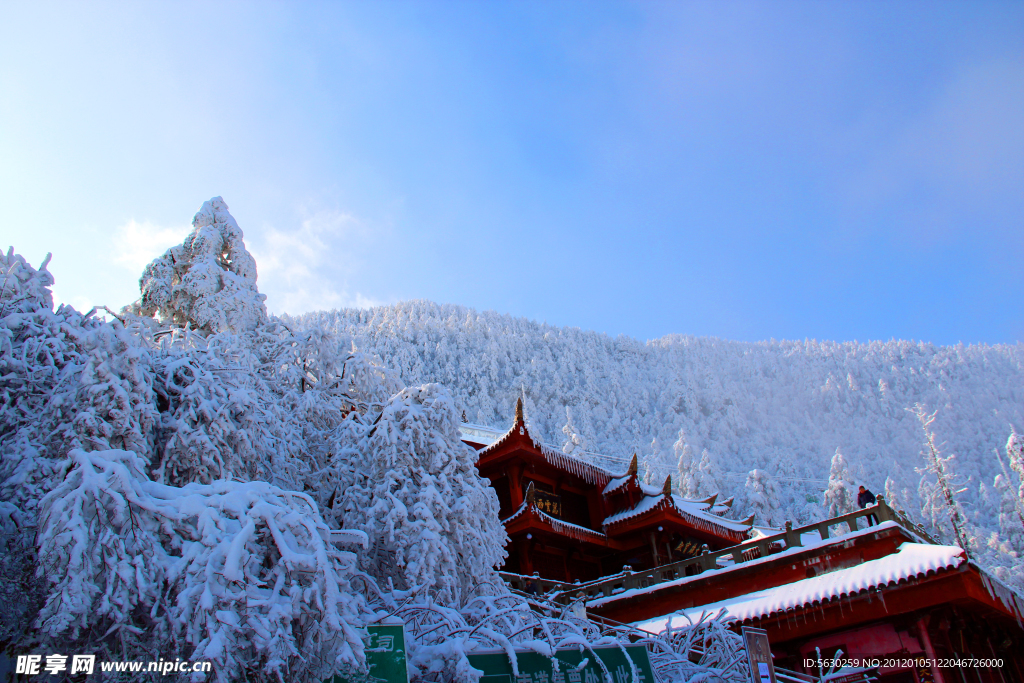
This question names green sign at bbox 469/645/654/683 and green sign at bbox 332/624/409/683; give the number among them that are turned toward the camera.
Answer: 2

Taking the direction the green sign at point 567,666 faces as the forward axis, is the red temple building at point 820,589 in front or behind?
behind

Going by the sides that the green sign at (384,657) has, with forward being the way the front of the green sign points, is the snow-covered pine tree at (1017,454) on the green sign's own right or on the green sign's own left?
on the green sign's own left

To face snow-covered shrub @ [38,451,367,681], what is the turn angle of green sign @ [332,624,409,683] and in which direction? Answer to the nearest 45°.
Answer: approximately 45° to its right

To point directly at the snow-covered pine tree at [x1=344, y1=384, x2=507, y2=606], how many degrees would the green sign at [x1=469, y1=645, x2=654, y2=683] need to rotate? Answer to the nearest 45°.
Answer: approximately 135° to its right

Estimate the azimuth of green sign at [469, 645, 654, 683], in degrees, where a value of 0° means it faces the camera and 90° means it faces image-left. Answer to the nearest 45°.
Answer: approximately 0°
